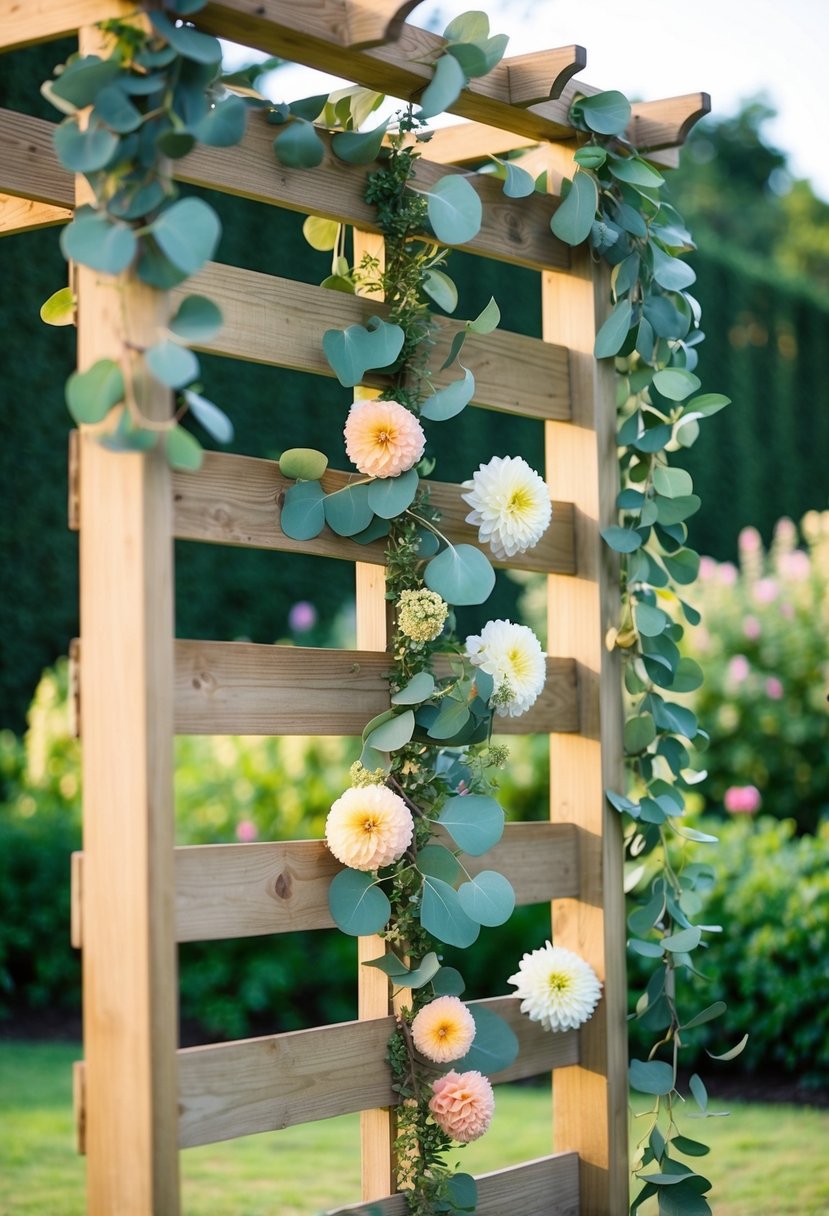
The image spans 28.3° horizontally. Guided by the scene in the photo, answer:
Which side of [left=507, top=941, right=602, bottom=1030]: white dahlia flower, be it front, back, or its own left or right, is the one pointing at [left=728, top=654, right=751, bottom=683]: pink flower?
back

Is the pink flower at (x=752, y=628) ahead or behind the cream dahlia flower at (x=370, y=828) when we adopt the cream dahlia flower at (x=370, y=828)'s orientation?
behind

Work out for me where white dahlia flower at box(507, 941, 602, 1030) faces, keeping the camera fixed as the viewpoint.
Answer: facing the viewer

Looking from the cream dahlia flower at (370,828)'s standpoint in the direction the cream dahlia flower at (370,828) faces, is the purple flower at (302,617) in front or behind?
behind

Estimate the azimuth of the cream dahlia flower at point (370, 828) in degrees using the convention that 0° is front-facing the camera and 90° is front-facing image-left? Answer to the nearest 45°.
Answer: approximately 0°
